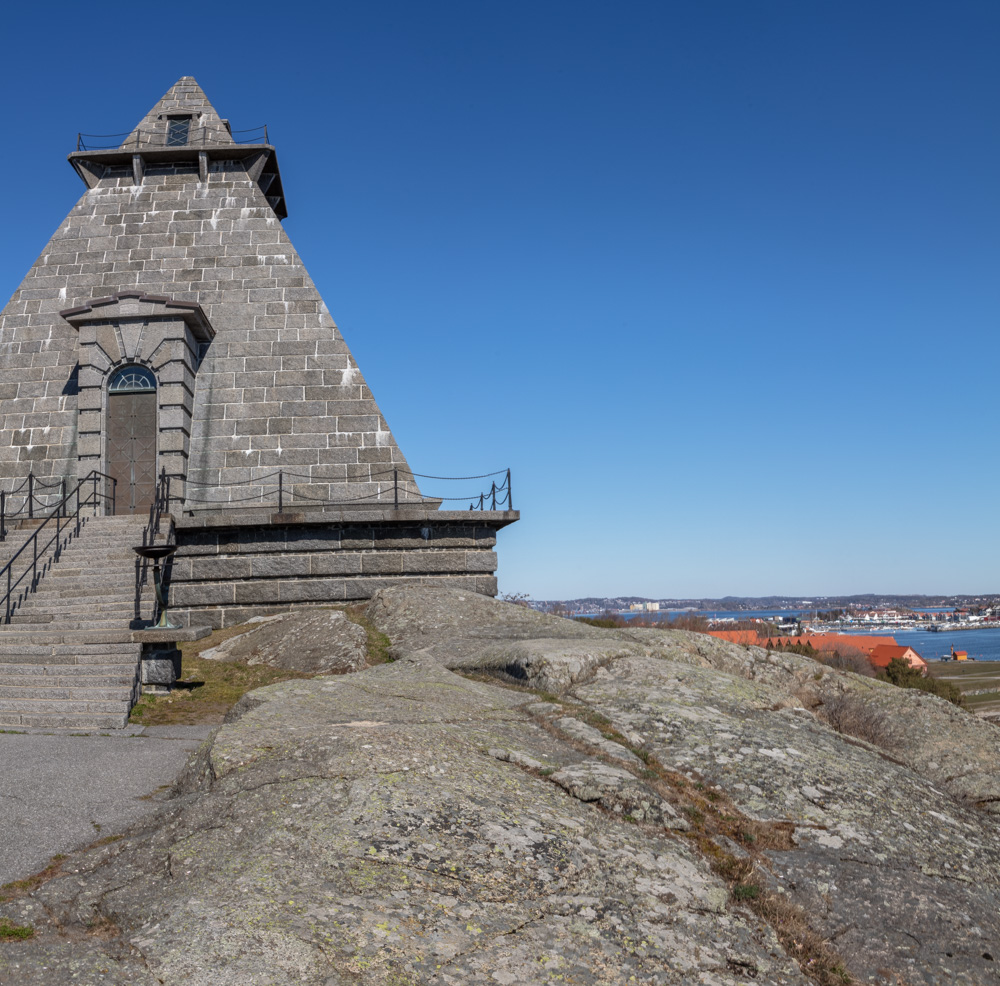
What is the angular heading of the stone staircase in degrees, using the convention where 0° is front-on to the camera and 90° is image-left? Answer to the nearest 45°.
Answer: approximately 0°

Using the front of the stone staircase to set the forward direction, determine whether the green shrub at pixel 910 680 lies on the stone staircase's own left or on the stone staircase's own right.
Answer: on the stone staircase's own left
